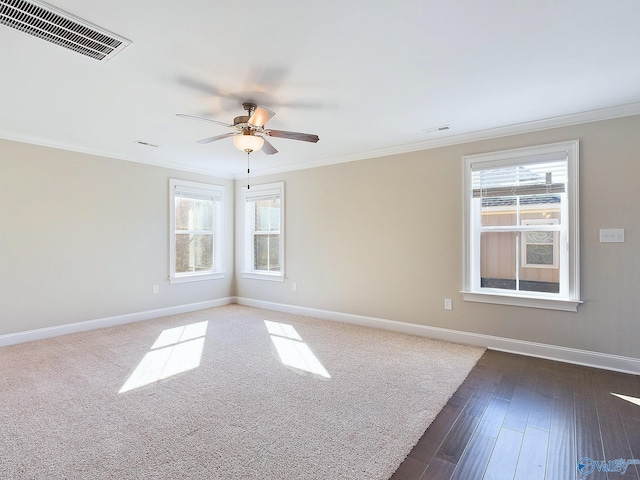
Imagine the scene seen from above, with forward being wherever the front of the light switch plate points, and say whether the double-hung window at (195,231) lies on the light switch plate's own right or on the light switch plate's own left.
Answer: on the light switch plate's own right

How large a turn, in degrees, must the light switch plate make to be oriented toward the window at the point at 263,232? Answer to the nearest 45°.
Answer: approximately 90° to its right

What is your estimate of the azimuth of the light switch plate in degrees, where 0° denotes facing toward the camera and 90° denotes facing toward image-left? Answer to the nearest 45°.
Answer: approximately 0°

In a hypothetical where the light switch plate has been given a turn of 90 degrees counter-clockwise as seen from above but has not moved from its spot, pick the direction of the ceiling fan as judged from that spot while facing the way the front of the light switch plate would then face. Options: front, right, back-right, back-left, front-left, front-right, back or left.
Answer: back-right

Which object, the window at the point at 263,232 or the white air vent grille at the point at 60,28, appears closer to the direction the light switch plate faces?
the white air vent grille

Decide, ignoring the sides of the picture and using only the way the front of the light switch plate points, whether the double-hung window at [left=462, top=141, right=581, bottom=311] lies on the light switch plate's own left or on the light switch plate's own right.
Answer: on the light switch plate's own right

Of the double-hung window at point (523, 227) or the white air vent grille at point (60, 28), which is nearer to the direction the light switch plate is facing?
the white air vent grille
